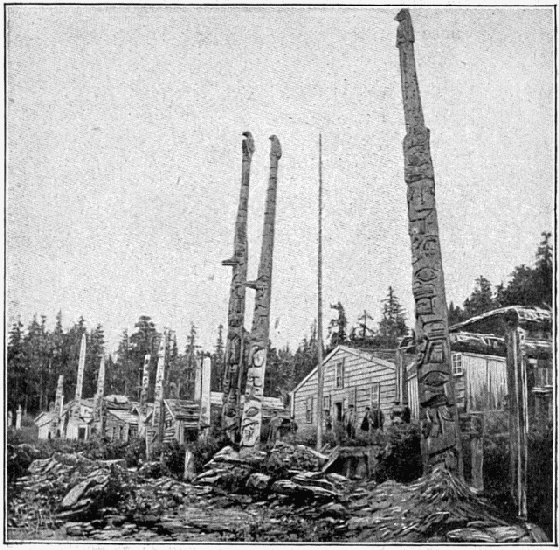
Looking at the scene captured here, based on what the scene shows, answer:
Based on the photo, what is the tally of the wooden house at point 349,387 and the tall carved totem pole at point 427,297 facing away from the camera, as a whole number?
0

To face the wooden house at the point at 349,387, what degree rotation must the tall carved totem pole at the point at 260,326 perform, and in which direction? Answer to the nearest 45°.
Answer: approximately 135° to its left

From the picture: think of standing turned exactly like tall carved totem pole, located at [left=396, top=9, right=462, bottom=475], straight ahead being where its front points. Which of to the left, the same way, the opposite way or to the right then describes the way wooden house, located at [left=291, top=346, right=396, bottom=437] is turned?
the same way

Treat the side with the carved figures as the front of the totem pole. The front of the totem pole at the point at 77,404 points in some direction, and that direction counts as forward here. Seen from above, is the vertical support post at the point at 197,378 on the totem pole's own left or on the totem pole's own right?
on the totem pole's own left

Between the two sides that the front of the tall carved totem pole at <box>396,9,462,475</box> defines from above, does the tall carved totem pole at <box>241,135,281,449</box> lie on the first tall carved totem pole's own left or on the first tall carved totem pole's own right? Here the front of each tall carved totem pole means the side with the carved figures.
on the first tall carved totem pole's own right

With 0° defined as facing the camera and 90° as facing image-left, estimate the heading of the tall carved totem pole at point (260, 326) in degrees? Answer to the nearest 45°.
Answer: approximately 45°

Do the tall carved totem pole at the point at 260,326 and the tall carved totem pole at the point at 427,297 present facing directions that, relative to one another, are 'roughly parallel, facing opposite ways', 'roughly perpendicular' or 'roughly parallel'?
roughly parallel

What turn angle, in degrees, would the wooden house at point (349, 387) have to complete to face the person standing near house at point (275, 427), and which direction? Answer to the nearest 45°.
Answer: approximately 45° to its right

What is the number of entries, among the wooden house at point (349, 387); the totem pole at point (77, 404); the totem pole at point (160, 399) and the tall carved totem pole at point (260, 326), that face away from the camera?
0

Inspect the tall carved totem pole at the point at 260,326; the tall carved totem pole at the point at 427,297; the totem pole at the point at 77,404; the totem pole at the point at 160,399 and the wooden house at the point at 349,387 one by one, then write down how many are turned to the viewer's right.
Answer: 0

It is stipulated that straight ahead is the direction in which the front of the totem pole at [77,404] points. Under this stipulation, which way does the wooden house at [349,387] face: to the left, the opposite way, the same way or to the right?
the same way

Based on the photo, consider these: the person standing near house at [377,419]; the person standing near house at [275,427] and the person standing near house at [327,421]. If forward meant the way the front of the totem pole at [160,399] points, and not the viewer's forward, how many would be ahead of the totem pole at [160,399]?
0

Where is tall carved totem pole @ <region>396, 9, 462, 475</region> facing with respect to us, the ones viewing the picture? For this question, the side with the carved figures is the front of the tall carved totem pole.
facing the viewer and to the left of the viewer

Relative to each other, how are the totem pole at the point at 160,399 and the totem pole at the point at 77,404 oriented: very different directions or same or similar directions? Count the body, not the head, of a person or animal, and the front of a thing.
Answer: same or similar directions
